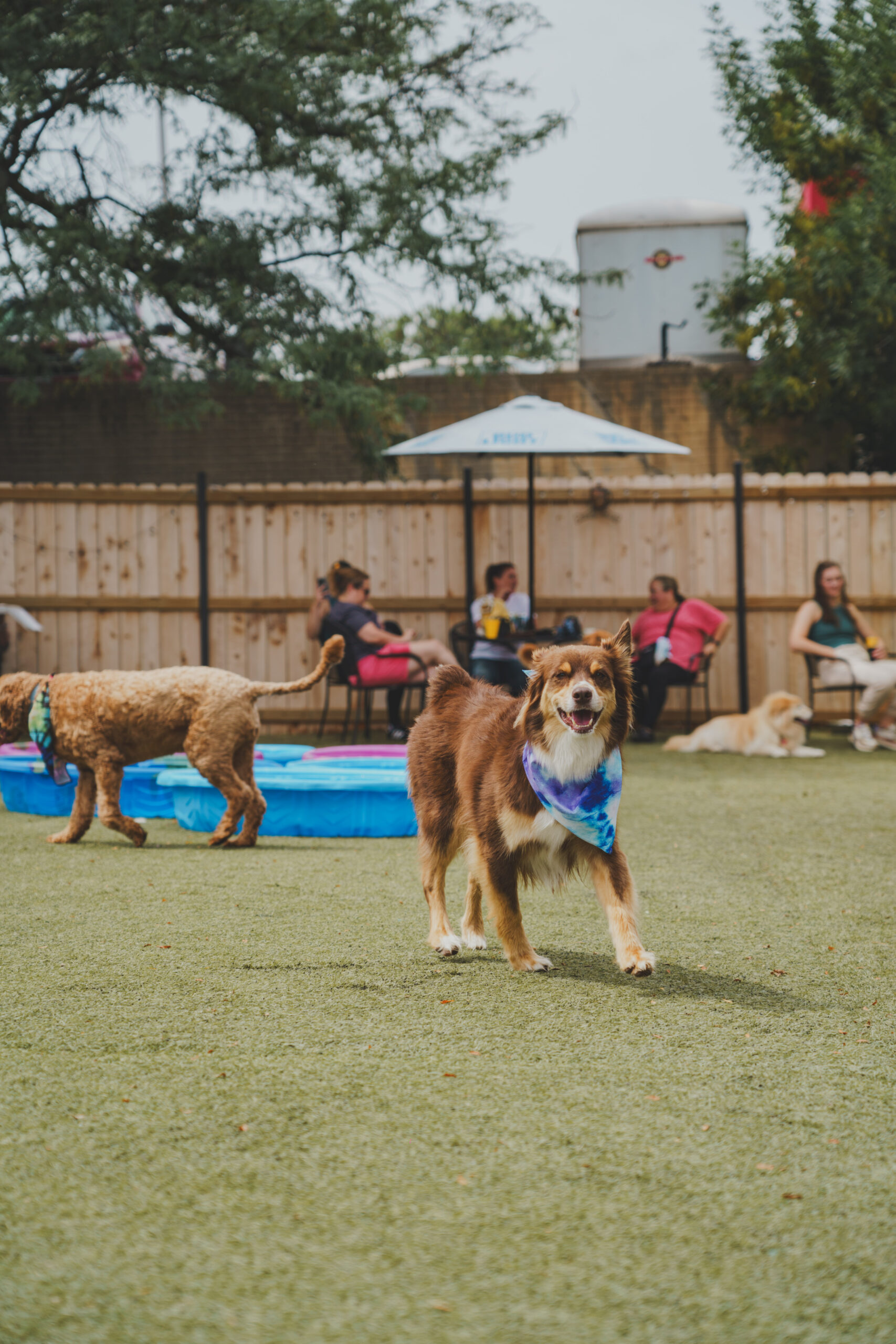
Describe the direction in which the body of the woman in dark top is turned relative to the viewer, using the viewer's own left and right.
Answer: facing to the right of the viewer

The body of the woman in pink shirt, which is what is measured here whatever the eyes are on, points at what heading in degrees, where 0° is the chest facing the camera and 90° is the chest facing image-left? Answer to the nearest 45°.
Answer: approximately 45°

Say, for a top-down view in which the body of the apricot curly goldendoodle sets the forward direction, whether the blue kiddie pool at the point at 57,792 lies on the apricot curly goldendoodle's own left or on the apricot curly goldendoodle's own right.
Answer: on the apricot curly goldendoodle's own right

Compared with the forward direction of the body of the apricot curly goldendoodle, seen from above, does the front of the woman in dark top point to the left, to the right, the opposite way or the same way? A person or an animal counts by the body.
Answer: the opposite way

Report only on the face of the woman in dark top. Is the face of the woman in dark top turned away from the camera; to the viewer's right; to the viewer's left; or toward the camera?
to the viewer's right

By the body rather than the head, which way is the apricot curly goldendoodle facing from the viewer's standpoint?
to the viewer's left

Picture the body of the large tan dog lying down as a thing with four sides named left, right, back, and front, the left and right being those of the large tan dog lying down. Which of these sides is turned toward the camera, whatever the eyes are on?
right

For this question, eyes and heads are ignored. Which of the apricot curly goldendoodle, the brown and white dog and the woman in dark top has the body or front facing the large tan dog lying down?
the woman in dark top

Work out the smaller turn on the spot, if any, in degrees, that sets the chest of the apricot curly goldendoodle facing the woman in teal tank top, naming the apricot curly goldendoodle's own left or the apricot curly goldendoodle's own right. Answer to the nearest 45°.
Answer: approximately 135° to the apricot curly goldendoodle's own right

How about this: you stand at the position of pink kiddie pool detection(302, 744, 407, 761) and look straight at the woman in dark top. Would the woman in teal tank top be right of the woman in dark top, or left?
right

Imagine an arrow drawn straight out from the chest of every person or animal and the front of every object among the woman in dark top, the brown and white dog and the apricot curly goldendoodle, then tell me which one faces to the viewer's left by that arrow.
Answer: the apricot curly goldendoodle

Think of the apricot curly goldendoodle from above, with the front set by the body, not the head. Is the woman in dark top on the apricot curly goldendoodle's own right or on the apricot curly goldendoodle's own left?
on the apricot curly goldendoodle's own right

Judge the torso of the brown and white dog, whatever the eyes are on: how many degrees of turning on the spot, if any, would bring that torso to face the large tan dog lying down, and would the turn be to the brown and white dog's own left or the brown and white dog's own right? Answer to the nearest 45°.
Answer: approximately 135° to the brown and white dog's own left

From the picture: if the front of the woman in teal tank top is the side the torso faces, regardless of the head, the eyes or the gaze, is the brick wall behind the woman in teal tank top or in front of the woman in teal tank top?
behind
